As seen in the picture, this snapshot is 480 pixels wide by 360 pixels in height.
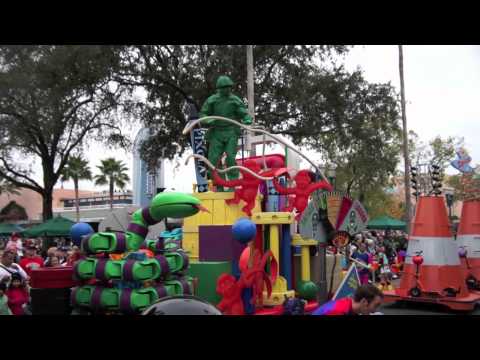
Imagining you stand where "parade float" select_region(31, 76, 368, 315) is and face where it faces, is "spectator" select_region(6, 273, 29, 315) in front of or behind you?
in front

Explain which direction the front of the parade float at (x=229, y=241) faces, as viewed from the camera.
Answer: facing the viewer and to the left of the viewer

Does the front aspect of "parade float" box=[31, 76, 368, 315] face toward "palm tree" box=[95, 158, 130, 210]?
no

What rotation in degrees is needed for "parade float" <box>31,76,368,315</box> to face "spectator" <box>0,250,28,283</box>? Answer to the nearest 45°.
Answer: approximately 45° to its right

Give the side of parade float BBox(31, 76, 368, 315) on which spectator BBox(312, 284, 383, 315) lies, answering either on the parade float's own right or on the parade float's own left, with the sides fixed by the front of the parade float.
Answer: on the parade float's own left

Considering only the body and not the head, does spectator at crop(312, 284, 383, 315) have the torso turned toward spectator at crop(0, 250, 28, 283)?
no
